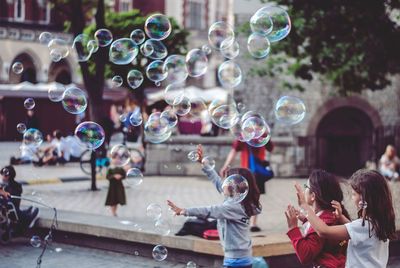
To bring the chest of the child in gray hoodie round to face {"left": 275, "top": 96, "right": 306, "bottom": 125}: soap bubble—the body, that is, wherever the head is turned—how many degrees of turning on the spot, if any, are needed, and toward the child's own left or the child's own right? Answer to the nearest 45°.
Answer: approximately 90° to the child's own right

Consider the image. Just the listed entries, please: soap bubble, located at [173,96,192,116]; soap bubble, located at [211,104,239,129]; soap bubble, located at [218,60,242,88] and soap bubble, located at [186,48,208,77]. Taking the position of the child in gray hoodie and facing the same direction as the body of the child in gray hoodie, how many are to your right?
4

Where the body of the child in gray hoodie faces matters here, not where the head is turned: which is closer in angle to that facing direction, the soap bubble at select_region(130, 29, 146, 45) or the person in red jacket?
the soap bubble

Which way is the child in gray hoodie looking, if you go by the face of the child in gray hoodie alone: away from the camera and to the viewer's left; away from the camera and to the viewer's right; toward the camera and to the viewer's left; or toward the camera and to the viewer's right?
away from the camera and to the viewer's left

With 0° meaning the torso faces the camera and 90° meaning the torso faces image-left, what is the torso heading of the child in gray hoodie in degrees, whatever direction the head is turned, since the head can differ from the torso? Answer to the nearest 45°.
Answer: approximately 90°

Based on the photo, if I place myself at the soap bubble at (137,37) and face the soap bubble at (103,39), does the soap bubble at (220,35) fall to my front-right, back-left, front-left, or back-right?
back-right

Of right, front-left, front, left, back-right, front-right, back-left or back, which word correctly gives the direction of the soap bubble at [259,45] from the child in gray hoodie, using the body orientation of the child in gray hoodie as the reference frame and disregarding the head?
right

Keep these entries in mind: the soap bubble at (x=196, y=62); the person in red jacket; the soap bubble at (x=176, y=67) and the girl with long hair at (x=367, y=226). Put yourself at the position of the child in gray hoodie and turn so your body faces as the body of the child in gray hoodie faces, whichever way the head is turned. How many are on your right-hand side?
2

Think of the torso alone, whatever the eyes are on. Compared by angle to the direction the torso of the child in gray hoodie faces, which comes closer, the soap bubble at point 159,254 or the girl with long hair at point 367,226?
the soap bubble
